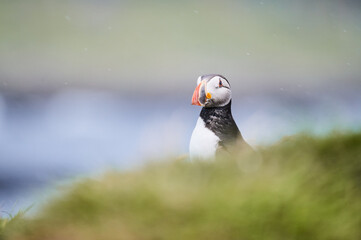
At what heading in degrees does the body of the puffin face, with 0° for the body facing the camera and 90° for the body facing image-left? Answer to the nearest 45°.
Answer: approximately 45°
